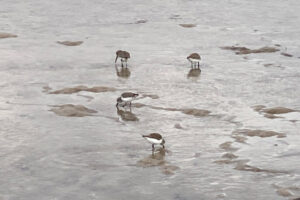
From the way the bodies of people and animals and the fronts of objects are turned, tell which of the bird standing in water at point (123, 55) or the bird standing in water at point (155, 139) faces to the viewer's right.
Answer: the bird standing in water at point (155, 139)

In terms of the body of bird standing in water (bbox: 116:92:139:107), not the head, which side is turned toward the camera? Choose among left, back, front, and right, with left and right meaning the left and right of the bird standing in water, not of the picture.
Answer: left

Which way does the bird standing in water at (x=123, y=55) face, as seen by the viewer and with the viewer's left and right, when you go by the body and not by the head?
facing to the left of the viewer

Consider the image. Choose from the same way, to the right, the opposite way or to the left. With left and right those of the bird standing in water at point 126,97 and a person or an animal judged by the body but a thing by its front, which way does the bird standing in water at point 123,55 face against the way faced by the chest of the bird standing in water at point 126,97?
the same way

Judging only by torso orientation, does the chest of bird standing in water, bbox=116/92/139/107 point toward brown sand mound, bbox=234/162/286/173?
no

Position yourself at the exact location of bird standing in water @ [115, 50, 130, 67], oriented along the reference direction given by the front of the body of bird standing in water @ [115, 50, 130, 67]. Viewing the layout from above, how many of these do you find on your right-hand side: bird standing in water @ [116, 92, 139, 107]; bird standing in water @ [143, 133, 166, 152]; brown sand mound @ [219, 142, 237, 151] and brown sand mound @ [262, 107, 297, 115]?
0

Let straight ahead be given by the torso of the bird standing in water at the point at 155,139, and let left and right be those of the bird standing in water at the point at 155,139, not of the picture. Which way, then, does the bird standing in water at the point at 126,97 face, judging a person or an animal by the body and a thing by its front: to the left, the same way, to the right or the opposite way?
the opposite way

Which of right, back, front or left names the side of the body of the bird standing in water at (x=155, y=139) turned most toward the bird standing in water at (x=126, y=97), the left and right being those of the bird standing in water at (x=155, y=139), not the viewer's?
left

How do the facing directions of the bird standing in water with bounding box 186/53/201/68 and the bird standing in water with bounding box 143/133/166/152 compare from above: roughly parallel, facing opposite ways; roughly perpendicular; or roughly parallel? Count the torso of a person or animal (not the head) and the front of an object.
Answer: roughly parallel

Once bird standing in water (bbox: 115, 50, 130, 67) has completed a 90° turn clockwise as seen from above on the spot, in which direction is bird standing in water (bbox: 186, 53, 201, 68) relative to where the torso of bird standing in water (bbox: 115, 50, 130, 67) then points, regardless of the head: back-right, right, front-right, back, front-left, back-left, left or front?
right

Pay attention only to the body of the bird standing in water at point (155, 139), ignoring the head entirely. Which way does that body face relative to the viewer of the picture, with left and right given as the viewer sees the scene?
facing to the right of the viewer
